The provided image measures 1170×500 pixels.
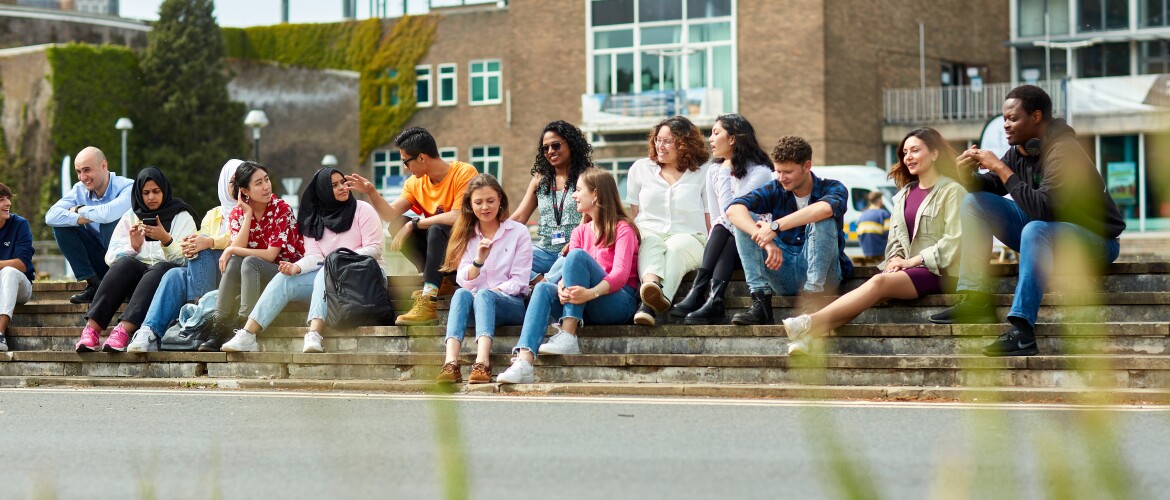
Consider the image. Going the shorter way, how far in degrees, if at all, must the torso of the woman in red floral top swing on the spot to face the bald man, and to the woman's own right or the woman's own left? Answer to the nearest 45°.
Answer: approximately 90° to the woman's own right

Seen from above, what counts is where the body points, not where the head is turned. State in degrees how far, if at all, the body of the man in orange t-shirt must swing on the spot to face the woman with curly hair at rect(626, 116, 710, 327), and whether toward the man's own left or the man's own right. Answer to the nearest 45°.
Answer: approximately 90° to the man's own left

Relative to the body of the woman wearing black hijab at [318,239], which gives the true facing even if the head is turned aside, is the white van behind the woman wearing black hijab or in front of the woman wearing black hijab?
behind

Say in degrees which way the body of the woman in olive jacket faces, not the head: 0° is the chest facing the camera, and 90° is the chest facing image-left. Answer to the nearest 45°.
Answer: approximately 45°

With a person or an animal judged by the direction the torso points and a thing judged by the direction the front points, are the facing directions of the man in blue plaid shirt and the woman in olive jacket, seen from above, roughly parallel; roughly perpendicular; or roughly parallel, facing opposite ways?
roughly parallel

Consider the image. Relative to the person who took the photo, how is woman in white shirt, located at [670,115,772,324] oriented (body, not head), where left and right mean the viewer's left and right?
facing the viewer and to the left of the viewer

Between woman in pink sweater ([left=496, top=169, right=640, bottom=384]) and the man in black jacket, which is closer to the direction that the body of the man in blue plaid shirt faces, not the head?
the woman in pink sweater

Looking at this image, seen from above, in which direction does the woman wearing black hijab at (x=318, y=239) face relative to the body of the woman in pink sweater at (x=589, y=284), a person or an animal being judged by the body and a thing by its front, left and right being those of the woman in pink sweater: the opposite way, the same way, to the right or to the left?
the same way

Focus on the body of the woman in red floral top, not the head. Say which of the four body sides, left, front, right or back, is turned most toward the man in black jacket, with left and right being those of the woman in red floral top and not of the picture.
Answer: left

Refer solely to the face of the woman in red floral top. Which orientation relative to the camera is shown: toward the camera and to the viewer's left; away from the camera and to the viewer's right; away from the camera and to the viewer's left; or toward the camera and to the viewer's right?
toward the camera and to the viewer's right

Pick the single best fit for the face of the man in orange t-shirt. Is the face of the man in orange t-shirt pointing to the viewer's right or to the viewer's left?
to the viewer's left

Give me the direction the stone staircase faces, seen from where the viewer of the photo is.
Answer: facing the viewer

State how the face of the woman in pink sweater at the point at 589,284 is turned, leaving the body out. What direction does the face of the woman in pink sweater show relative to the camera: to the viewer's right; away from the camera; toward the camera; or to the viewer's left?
to the viewer's left

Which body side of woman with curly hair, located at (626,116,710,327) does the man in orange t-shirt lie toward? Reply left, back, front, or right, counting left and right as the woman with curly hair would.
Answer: right

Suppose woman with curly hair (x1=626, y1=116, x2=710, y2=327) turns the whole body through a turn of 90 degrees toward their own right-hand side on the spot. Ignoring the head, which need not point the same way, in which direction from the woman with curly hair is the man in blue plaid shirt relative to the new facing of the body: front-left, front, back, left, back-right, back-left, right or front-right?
back-left

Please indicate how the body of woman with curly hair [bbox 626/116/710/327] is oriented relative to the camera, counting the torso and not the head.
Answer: toward the camera

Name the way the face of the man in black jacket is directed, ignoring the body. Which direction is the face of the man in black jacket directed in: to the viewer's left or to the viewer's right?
to the viewer's left
